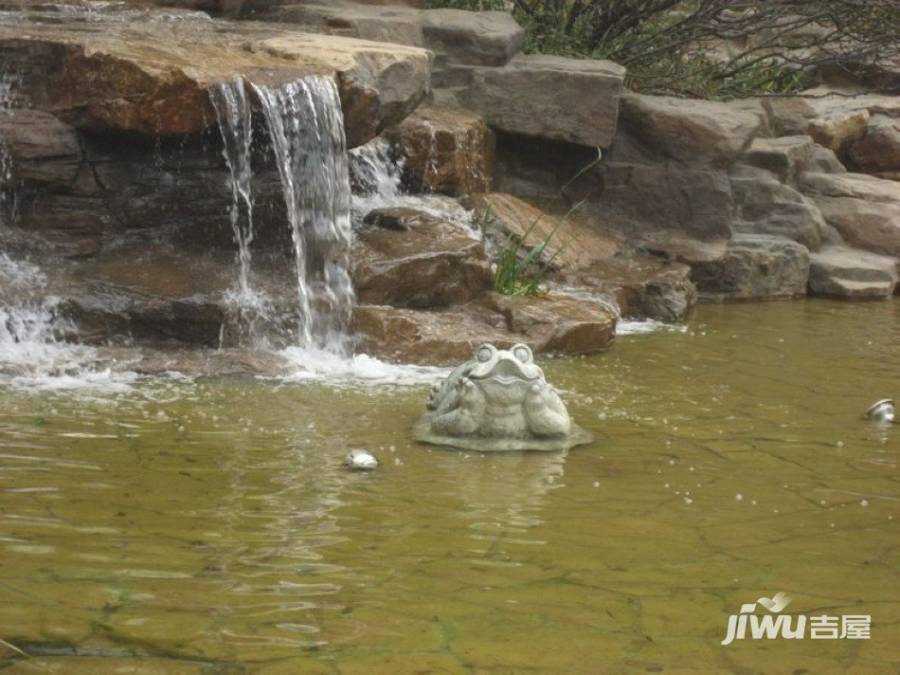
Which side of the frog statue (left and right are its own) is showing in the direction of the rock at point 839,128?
back

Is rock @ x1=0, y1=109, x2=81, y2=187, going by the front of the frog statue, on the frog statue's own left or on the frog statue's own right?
on the frog statue's own right

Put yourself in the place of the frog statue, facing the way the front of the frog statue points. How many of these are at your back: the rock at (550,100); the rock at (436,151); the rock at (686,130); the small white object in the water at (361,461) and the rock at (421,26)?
4

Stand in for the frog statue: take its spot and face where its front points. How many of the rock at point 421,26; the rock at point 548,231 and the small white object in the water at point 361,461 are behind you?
2

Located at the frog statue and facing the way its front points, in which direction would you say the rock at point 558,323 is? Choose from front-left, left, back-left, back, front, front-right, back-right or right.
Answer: back

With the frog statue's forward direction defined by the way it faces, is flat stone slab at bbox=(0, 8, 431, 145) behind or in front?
behind

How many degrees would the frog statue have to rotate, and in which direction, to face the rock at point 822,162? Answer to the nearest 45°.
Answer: approximately 180°

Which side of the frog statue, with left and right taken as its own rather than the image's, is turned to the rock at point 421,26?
back

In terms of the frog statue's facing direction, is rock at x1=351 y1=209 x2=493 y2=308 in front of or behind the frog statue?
behind

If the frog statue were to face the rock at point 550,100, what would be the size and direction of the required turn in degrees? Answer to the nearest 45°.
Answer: approximately 180°

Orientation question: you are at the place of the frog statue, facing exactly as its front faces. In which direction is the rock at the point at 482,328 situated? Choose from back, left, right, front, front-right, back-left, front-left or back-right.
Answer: back

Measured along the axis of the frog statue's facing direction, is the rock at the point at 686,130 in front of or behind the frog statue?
behind

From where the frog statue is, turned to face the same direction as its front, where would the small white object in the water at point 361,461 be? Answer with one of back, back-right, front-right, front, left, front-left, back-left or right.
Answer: front-right

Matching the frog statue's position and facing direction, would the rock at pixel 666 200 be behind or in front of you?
behind

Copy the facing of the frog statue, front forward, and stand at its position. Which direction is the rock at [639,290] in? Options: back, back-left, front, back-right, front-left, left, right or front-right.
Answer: back

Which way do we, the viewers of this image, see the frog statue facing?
facing the viewer

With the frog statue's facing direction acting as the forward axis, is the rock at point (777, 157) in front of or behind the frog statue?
behind
